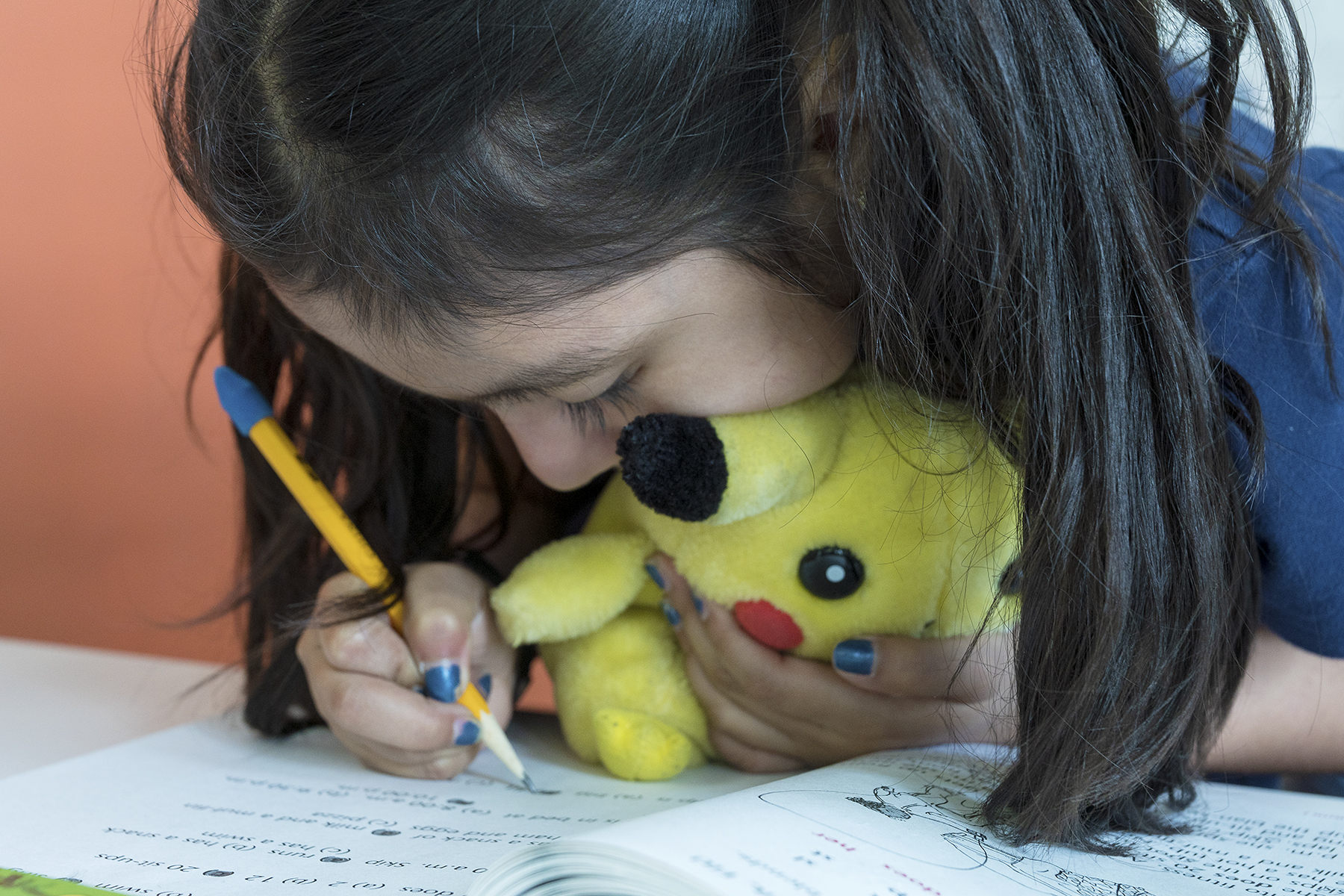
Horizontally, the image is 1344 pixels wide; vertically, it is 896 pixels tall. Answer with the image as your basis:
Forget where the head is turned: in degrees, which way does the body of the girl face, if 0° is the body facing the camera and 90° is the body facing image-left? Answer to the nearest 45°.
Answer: approximately 45°
